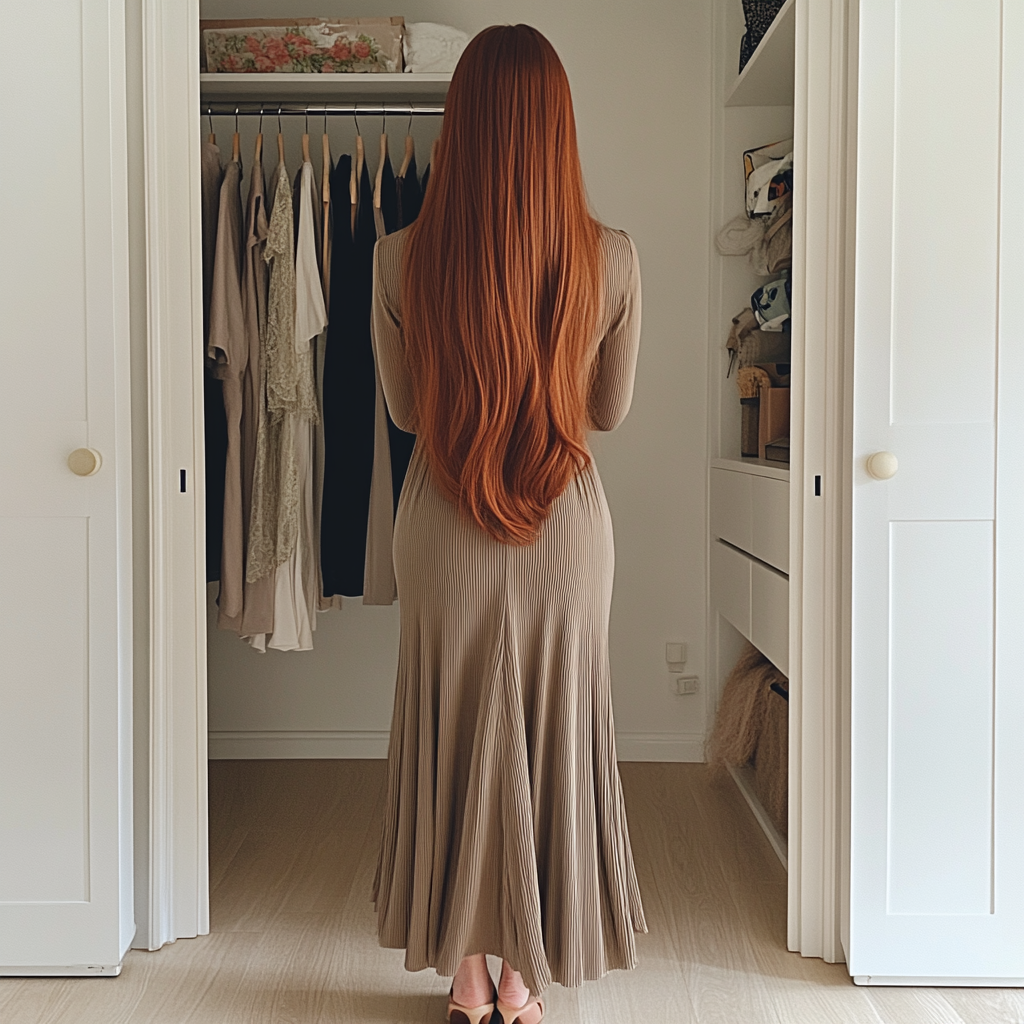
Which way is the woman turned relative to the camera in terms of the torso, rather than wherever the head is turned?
away from the camera

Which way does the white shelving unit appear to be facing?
to the viewer's left

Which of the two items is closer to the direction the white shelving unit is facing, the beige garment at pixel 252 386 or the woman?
the beige garment

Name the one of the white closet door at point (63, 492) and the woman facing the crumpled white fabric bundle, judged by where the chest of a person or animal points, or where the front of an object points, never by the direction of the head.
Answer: the woman

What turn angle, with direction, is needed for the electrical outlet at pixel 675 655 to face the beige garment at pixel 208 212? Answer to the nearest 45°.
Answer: approximately 45° to its right

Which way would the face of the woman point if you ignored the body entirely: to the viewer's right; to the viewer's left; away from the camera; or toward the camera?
away from the camera

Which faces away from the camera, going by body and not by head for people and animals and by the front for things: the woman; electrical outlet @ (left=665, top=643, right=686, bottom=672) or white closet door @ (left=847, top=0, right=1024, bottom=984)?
the woman

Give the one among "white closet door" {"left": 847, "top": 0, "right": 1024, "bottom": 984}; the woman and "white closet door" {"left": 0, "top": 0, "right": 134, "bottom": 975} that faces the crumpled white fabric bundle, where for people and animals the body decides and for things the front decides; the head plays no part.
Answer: the woman
